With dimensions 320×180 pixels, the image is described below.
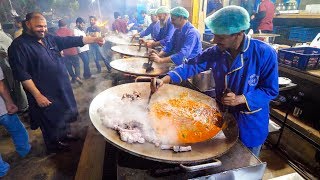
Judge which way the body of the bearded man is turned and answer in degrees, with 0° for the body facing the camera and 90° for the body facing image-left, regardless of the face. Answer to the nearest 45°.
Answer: approximately 315°

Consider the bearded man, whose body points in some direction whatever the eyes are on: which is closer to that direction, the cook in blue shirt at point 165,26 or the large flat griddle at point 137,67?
the large flat griddle

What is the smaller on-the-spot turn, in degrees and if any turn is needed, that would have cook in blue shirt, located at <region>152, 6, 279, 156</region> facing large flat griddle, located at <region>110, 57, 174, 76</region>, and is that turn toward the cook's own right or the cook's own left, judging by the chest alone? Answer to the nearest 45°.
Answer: approximately 90° to the cook's own right

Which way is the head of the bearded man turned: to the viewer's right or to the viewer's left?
to the viewer's right

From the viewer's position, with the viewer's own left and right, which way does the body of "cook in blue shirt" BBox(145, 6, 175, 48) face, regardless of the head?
facing to the left of the viewer

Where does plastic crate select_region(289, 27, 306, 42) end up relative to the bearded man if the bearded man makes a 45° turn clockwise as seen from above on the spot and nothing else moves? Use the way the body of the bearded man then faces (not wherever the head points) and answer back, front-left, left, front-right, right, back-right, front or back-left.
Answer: left

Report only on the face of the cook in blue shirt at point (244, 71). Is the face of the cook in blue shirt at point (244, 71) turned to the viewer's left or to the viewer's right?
to the viewer's left

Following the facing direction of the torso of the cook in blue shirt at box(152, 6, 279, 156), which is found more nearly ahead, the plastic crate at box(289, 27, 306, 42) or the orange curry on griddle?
the orange curry on griddle

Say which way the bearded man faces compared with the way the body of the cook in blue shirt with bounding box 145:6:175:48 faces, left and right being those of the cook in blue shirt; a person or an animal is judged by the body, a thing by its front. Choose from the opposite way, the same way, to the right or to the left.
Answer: the opposite way

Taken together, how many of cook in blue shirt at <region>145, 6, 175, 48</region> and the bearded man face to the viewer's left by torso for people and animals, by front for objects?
1

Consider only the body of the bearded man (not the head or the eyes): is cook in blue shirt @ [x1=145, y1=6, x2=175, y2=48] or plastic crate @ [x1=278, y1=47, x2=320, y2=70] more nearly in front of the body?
the plastic crate

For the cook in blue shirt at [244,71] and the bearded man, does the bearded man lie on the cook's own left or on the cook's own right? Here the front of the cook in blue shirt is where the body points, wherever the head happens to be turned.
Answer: on the cook's own right

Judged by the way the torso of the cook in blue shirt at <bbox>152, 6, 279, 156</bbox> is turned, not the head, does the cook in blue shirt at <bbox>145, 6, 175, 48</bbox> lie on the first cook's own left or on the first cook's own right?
on the first cook's own right

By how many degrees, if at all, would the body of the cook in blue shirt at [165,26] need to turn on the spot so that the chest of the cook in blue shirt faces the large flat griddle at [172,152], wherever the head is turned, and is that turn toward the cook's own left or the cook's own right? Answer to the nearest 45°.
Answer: approximately 90° to the cook's own left
